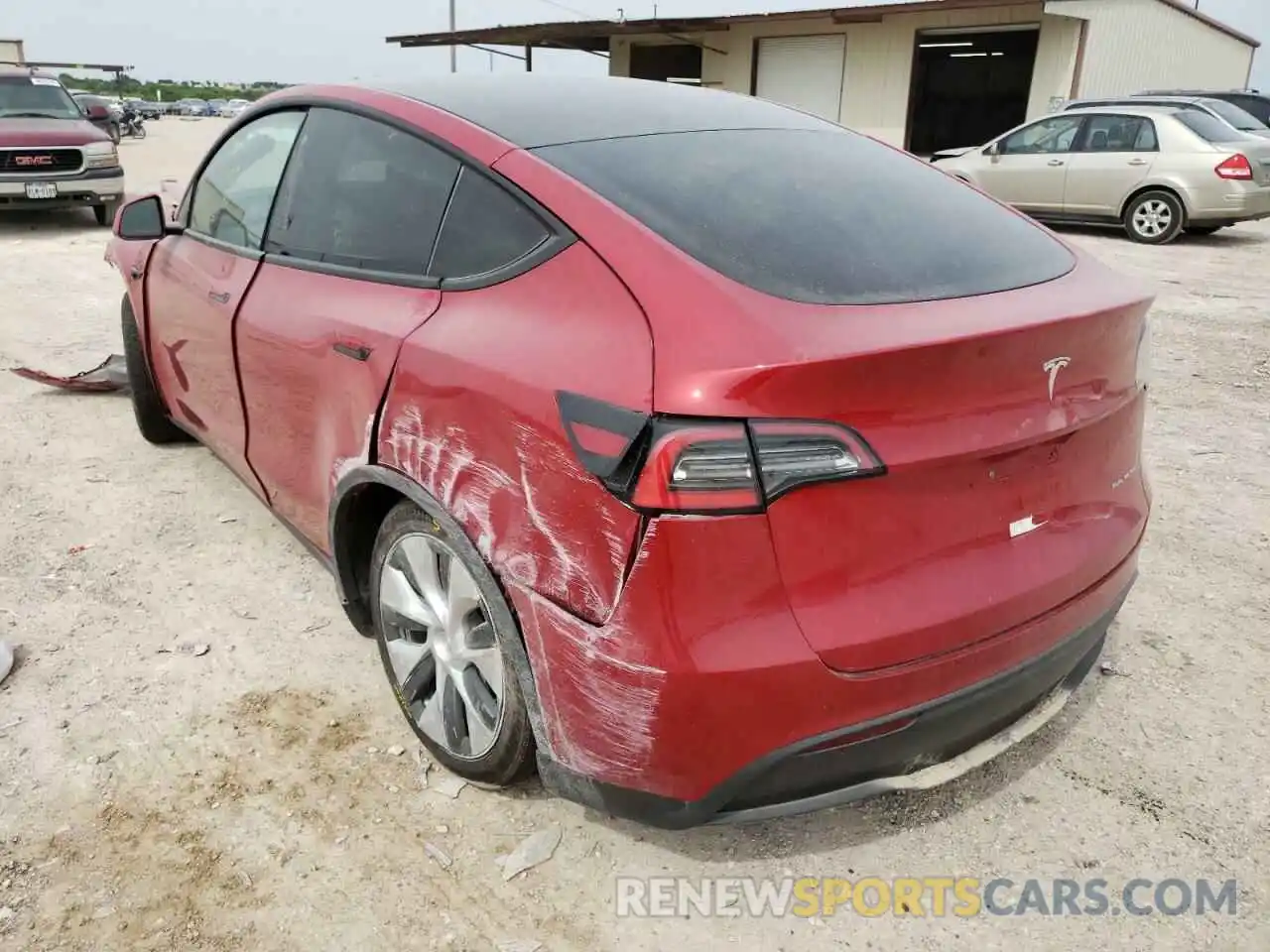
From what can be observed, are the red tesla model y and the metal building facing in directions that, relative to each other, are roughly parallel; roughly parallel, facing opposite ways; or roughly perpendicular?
roughly perpendicular

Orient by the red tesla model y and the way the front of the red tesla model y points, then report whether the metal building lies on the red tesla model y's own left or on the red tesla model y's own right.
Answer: on the red tesla model y's own right

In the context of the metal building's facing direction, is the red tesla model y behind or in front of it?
in front

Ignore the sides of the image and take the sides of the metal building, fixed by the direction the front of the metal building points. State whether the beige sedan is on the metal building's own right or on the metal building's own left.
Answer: on the metal building's own left

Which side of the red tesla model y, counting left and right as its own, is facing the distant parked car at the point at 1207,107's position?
right

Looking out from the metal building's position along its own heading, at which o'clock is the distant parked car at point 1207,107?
The distant parked car is roughly at 10 o'clock from the metal building.

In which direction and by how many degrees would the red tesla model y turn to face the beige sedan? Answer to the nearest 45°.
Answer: approximately 90° to its right

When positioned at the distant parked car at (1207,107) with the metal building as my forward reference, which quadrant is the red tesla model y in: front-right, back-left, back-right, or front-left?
back-left

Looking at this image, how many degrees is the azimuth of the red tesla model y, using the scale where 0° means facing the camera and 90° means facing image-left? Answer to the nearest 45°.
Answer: approximately 135°

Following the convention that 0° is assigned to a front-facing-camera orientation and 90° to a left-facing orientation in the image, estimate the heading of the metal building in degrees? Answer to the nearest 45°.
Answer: approximately 45°
